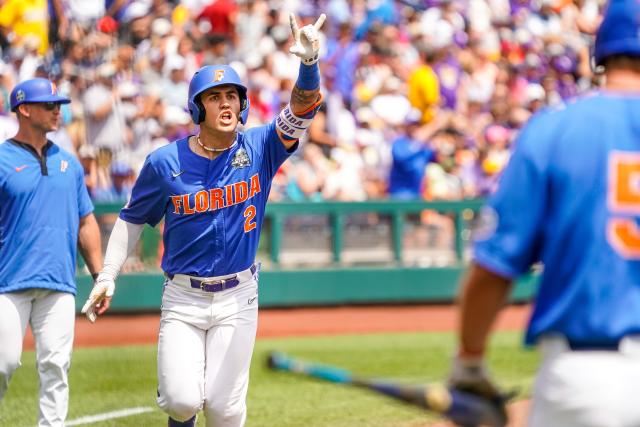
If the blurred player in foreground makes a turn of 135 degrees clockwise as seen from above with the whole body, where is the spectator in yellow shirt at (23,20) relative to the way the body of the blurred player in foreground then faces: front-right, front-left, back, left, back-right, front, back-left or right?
back

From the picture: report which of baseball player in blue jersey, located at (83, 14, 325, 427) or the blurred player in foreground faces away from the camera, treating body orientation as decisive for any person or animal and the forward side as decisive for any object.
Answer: the blurred player in foreground

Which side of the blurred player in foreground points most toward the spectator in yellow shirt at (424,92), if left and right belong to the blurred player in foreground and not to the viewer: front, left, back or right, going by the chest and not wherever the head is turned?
front

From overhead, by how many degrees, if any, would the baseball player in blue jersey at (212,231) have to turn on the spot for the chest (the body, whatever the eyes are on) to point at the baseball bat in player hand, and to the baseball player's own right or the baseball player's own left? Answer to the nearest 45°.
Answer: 0° — they already face it

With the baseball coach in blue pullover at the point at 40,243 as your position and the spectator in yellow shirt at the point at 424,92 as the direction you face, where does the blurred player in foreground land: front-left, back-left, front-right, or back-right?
back-right

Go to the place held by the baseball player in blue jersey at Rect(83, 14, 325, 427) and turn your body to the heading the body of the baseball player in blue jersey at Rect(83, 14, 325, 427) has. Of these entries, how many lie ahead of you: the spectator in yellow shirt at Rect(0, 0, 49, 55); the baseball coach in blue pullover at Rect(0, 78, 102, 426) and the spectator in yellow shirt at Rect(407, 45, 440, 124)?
0

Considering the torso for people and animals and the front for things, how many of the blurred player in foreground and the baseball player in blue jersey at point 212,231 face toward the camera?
1

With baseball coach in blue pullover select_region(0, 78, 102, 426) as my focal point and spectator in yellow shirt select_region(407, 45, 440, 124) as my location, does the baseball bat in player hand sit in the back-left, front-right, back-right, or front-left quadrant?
front-left

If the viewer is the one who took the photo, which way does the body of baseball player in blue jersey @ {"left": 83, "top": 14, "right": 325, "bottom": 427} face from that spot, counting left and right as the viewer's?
facing the viewer

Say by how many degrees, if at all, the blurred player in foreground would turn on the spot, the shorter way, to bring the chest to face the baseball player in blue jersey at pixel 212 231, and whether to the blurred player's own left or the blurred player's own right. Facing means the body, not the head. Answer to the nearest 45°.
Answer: approximately 45° to the blurred player's own left

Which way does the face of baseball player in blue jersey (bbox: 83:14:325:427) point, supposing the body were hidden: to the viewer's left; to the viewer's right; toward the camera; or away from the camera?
toward the camera

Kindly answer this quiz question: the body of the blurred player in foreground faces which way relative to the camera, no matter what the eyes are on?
away from the camera

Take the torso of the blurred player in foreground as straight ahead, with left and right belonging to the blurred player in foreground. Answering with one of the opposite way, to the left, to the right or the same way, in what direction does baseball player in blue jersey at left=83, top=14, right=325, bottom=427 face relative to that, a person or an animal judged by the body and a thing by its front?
the opposite way

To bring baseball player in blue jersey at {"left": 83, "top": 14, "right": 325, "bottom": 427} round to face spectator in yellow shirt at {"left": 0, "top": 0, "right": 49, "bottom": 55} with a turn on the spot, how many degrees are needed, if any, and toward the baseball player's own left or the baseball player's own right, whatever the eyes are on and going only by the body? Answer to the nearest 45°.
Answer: approximately 180°

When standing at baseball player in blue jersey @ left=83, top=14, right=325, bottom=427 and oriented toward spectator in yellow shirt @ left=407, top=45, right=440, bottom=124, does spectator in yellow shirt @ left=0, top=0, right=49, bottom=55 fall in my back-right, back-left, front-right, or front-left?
front-left

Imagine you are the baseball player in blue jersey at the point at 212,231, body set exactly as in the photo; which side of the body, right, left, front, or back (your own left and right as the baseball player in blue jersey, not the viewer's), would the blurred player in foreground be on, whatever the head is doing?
front
